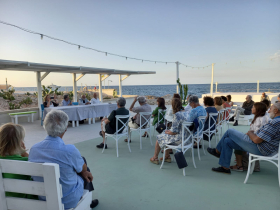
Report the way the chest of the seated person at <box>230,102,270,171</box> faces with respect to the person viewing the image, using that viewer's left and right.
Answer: facing to the left of the viewer

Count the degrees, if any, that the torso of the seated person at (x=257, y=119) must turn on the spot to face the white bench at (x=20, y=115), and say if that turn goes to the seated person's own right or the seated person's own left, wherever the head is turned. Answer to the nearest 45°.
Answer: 0° — they already face it

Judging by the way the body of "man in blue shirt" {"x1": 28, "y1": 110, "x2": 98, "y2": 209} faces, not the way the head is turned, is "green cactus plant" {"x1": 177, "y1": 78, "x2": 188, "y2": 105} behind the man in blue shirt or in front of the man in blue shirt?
in front

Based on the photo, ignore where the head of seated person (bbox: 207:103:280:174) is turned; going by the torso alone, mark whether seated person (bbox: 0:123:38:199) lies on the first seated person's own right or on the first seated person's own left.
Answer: on the first seated person's own left

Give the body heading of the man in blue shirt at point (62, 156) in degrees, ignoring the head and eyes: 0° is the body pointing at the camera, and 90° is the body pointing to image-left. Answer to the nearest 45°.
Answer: approximately 225°

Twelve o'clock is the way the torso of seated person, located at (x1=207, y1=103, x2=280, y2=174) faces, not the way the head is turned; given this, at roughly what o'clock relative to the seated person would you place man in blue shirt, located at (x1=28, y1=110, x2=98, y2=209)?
The man in blue shirt is roughly at 10 o'clock from the seated person.

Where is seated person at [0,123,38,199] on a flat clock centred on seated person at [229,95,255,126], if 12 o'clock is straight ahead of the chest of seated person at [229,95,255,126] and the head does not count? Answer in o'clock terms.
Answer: seated person at [0,123,38,199] is roughly at 11 o'clock from seated person at [229,95,255,126].

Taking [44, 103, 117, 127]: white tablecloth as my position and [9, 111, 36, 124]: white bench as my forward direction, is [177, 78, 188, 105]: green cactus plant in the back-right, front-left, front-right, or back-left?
back-right

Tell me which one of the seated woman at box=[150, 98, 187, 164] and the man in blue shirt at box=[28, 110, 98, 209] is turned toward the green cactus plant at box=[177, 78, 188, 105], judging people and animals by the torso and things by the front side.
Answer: the man in blue shirt

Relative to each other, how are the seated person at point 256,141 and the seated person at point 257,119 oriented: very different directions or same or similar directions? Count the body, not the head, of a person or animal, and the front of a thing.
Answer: same or similar directions

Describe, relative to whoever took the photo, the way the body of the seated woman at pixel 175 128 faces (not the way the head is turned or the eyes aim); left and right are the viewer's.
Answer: facing to the left of the viewer

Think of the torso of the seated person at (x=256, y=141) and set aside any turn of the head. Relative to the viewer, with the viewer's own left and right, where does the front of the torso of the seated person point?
facing to the left of the viewer

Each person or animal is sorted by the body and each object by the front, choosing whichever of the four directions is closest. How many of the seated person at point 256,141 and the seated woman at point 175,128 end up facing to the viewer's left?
2

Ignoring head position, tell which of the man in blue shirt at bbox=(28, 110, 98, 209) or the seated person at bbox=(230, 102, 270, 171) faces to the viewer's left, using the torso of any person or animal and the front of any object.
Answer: the seated person

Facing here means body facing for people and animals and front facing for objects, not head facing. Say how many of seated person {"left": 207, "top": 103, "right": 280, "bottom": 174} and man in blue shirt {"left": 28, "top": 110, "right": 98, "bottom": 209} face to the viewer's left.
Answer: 1
